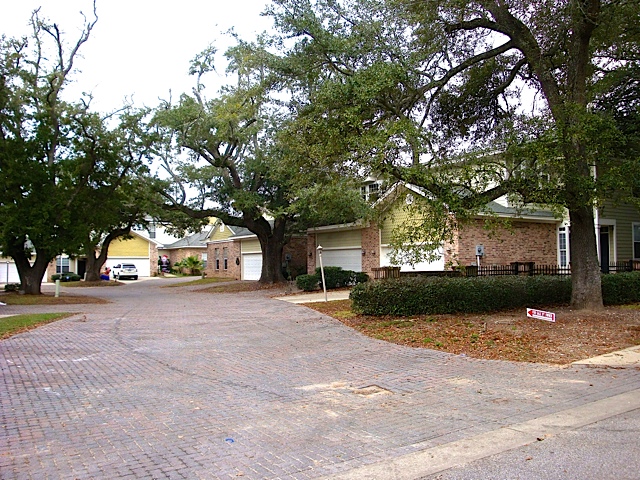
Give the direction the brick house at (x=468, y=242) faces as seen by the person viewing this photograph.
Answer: facing the viewer and to the left of the viewer

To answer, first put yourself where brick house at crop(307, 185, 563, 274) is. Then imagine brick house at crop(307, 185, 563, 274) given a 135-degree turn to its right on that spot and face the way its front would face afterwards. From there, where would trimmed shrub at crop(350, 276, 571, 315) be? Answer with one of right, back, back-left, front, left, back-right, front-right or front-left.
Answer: back

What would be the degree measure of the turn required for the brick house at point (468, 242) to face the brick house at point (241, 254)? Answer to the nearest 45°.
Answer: approximately 90° to its right

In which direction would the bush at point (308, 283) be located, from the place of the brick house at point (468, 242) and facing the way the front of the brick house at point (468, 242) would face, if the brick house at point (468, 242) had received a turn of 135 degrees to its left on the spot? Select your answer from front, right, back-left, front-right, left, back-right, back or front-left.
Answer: back
